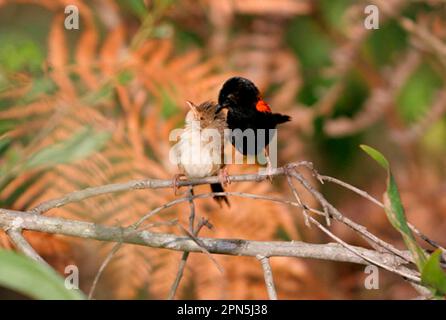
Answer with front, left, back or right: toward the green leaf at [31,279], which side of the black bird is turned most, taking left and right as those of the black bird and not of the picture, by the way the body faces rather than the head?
left

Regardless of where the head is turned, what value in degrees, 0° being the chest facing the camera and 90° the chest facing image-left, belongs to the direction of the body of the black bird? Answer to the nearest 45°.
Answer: approximately 90°

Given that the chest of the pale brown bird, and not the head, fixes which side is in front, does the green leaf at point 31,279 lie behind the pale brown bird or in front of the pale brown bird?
in front

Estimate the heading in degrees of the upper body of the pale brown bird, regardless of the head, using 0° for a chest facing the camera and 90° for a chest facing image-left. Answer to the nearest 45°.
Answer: approximately 45°
